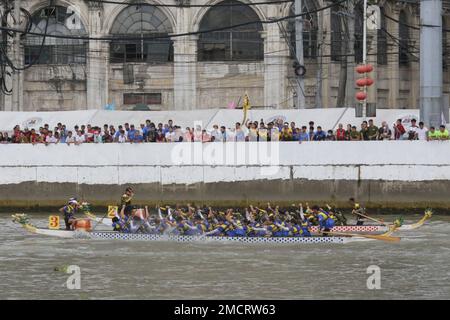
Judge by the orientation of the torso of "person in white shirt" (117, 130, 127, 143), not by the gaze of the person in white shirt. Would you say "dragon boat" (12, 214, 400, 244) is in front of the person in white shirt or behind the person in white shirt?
in front

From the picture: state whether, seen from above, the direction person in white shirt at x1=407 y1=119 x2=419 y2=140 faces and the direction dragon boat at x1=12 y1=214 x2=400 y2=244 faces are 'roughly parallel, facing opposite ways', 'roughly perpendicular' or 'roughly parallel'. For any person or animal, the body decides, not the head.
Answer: roughly perpendicular

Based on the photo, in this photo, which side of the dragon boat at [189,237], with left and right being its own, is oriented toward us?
left

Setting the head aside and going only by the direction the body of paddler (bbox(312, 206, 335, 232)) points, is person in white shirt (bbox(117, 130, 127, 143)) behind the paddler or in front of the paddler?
in front

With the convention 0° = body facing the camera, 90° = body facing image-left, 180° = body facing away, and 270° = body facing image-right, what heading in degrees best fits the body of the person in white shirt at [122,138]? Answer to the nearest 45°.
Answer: approximately 0°

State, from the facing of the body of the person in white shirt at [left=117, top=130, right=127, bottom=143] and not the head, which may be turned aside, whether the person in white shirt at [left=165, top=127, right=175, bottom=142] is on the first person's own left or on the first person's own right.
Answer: on the first person's own left

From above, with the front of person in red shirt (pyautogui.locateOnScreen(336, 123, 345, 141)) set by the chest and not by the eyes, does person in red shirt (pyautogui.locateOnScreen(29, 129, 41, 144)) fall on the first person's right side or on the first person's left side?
on the first person's right side

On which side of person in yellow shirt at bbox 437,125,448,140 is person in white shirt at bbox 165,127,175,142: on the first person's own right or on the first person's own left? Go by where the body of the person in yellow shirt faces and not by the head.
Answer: on the first person's own right

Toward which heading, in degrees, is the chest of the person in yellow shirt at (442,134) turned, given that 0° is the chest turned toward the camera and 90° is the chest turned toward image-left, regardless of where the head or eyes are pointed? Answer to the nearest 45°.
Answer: approximately 0°

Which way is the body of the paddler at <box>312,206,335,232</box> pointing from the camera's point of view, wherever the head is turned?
to the viewer's left
